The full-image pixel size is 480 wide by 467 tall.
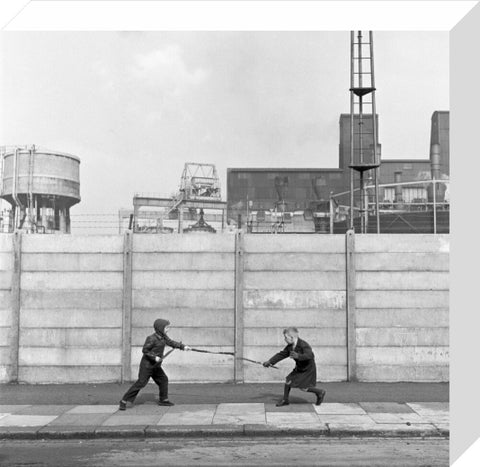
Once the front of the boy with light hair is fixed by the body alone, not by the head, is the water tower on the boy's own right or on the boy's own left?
on the boy's own right

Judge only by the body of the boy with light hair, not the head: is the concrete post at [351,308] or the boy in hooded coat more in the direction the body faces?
the boy in hooded coat

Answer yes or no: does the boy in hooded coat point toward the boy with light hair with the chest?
yes

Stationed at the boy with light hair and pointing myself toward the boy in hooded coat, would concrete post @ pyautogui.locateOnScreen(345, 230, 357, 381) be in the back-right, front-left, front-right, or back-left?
back-right

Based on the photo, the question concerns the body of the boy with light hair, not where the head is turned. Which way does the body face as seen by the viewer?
to the viewer's left

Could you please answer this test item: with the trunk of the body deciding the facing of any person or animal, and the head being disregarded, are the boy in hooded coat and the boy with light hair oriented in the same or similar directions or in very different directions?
very different directions

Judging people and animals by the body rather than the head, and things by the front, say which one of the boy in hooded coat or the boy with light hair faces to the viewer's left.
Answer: the boy with light hair

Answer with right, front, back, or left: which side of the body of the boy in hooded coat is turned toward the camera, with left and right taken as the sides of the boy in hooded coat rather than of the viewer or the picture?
right

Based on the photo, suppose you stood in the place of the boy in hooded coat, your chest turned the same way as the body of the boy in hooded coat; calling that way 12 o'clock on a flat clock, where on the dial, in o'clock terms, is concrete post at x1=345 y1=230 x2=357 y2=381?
The concrete post is roughly at 11 o'clock from the boy in hooded coat.

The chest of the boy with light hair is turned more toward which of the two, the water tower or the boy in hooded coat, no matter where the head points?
the boy in hooded coat

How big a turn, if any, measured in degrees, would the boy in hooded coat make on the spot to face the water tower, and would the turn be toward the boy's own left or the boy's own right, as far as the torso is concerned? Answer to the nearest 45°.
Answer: approximately 90° to the boy's own left

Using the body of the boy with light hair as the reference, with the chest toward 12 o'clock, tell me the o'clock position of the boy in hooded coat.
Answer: The boy in hooded coat is roughly at 12 o'clock from the boy with light hair.

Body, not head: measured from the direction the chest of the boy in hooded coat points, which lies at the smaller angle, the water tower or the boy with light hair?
the boy with light hair

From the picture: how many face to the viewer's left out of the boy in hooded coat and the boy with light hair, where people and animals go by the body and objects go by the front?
1
